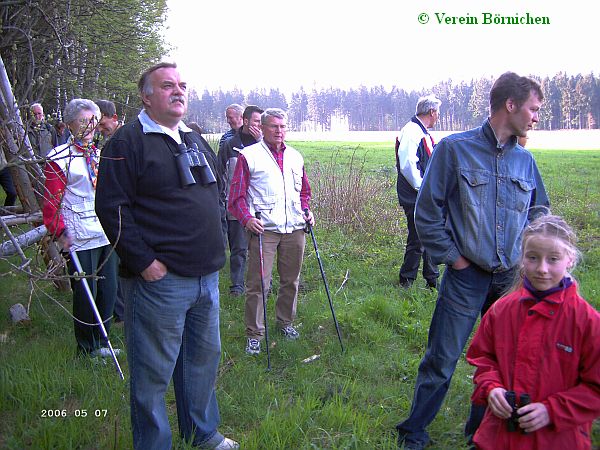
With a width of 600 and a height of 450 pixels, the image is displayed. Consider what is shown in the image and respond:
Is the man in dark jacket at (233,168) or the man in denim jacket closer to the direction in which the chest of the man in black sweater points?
the man in denim jacket

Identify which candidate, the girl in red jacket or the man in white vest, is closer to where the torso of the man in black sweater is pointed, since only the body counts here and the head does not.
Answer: the girl in red jacket

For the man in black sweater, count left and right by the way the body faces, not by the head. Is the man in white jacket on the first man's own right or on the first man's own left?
on the first man's own left

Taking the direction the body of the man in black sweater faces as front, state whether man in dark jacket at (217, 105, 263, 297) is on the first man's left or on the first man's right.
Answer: on the first man's left

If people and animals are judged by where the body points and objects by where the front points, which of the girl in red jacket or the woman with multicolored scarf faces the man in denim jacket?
the woman with multicolored scarf

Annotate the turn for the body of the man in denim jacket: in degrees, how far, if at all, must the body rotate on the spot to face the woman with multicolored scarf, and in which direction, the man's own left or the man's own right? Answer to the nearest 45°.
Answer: approximately 135° to the man's own right

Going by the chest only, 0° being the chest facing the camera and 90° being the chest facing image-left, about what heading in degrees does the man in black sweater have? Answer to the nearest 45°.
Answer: approximately 315°

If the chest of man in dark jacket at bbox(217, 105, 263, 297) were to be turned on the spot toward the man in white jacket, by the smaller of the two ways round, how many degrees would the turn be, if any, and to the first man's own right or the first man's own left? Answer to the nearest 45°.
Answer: approximately 45° to the first man's own left

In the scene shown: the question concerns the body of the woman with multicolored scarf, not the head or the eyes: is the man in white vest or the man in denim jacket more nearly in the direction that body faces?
the man in denim jacket
